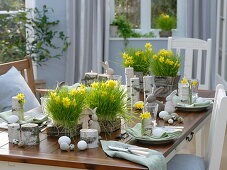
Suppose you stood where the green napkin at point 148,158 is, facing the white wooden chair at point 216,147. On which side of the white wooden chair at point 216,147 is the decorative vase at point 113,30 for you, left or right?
left

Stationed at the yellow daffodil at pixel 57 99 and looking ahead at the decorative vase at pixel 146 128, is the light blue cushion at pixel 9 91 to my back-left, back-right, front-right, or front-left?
back-left

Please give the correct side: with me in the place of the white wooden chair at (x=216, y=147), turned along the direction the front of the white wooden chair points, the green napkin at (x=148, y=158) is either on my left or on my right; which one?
on my left

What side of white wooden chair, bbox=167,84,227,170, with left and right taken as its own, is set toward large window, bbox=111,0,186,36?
right

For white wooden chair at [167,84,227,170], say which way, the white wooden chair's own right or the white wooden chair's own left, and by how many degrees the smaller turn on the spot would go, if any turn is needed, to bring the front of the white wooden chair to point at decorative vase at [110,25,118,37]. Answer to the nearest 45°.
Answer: approximately 90° to the white wooden chair's own right

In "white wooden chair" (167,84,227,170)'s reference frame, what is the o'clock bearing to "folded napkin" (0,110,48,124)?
The folded napkin is roughly at 12 o'clock from the white wooden chair.

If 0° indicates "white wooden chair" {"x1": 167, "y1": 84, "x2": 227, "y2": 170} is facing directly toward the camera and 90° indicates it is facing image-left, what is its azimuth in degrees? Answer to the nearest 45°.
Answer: approximately 90°

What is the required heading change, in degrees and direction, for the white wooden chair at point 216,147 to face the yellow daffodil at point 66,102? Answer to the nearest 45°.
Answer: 0° — it already faces it
